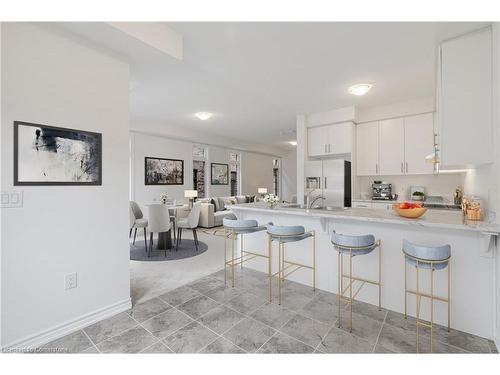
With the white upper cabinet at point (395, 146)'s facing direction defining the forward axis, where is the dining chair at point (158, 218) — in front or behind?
in front

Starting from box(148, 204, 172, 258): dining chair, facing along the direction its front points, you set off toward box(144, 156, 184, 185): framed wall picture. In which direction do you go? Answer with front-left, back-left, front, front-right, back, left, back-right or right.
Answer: front-left

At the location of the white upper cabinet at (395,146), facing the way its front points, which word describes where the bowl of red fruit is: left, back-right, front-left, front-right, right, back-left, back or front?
front-left

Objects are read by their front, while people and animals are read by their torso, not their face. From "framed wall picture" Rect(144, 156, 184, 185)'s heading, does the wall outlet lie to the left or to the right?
on its right

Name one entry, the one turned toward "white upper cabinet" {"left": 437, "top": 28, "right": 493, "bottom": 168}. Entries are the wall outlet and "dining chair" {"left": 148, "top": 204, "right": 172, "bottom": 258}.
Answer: the wall outlet

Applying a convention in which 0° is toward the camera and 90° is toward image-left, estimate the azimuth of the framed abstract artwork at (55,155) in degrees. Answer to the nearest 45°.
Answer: approximately 315°

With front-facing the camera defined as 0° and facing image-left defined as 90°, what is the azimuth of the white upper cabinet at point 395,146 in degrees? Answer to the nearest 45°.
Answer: approximately 45°

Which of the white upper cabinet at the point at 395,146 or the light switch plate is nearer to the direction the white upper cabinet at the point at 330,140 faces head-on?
the light switch plate

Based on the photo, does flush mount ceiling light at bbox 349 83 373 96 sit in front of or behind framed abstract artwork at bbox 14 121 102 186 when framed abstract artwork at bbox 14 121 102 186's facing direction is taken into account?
in front

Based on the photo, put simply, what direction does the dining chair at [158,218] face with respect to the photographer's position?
facing away from the viewer and to the right of the viewer

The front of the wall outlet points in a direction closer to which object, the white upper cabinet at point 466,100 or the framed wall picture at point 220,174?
the white upper cabinet

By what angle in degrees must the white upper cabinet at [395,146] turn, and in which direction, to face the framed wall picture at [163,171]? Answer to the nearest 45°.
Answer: approximately 45° to its right
